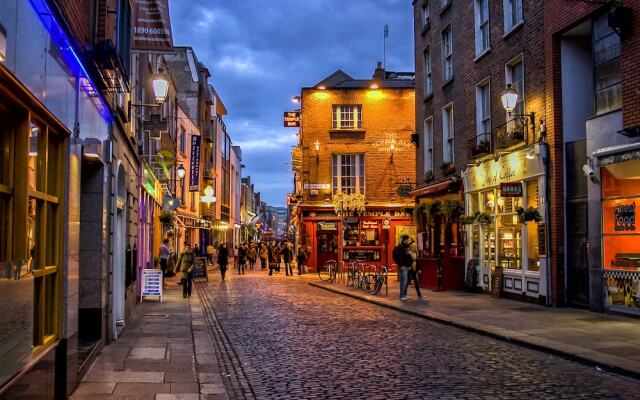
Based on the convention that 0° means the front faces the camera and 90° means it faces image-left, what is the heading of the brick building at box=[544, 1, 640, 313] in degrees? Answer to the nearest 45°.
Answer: approximately 45°

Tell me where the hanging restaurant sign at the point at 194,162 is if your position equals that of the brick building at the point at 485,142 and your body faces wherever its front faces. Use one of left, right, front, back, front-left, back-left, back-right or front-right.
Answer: right

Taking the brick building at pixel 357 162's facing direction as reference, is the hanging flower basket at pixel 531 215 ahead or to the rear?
ahead

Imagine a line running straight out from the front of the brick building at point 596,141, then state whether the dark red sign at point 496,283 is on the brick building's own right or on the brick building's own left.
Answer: on the brick building's own right

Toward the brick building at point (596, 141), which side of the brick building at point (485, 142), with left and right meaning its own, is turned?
left

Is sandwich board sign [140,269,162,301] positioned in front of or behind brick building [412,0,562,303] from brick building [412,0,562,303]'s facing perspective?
in front

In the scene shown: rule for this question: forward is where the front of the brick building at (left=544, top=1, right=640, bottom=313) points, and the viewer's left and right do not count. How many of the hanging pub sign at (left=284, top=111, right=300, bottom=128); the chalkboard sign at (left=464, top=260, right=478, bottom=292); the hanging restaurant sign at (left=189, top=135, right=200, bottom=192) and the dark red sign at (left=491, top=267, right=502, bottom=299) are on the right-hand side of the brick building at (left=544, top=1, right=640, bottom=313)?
4

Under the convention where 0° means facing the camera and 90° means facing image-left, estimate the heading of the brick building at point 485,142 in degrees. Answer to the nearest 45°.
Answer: approximately 45°

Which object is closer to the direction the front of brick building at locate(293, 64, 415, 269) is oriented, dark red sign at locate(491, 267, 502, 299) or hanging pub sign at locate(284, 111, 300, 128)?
the dark red sign

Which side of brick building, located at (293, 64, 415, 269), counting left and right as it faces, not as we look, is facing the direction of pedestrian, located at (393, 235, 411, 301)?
front

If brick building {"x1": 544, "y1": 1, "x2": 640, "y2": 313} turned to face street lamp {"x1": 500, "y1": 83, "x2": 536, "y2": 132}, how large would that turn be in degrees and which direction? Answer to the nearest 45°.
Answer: approximately 90° to its right
